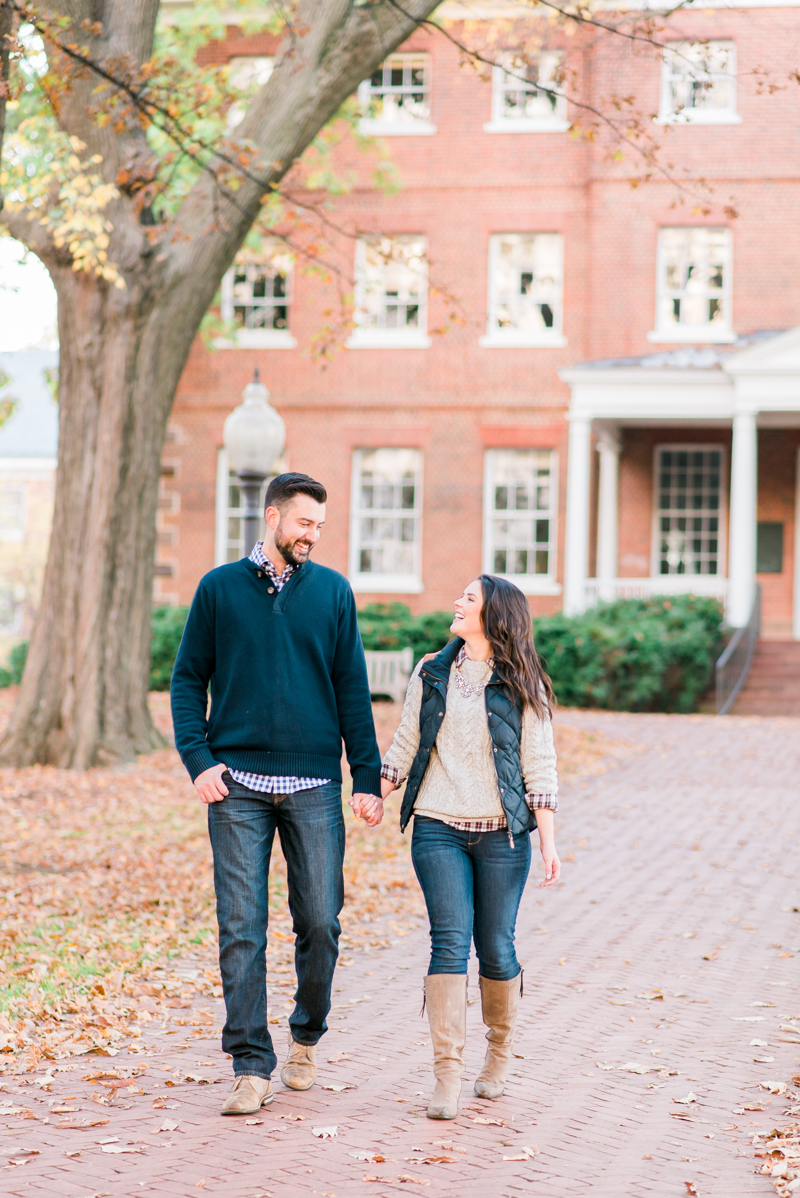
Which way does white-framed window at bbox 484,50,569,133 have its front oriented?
toward the camera

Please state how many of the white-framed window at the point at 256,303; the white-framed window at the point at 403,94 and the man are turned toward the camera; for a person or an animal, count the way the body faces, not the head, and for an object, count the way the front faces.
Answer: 3

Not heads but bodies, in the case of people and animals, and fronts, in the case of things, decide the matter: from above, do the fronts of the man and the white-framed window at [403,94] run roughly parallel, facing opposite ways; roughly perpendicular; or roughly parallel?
roughly parallel

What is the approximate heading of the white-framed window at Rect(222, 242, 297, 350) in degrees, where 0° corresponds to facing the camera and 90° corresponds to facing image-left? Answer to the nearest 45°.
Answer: approximately 0°

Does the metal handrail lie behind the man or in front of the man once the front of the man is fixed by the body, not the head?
behind

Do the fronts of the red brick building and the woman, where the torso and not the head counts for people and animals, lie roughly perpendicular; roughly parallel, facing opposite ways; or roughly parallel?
roughly parallel

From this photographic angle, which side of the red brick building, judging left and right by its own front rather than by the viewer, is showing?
front

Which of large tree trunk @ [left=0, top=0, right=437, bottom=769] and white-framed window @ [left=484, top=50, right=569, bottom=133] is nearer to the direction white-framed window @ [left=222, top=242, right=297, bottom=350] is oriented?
the large tree trunk

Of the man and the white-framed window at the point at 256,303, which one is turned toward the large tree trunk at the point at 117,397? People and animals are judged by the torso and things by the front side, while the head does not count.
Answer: the white-framed window

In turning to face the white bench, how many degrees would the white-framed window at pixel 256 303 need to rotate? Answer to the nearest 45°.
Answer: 0° — it already faces it

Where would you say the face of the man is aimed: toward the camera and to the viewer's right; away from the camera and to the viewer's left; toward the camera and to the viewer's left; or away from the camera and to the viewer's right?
toward the camera and to the viewer's right

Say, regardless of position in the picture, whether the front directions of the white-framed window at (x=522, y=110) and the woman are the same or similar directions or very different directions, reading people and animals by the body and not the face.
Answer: same or similar directions

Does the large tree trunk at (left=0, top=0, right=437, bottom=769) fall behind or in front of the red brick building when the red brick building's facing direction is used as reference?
in front

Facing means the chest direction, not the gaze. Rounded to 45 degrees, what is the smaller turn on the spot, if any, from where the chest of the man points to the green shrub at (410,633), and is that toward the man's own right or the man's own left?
approximately 180°
